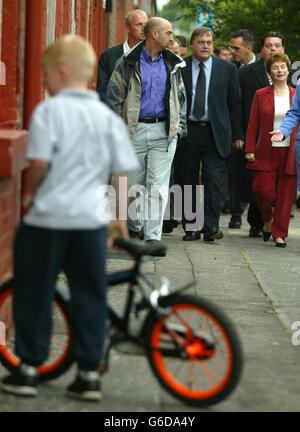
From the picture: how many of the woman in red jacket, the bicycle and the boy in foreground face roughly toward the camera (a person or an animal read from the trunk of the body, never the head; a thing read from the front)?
1

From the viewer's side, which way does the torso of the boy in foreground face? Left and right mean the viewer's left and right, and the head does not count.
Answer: facing away from the viewer and to the left of the viewer

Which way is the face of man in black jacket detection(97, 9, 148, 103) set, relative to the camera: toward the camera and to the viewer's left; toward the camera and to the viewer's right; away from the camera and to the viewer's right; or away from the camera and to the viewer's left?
toward the camera and to the viewer's right

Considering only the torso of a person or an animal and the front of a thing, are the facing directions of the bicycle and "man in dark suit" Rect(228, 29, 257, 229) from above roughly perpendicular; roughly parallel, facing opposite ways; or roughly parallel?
roughly perpendicular

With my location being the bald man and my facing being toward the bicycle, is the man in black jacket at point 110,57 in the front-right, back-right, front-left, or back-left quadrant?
back-right

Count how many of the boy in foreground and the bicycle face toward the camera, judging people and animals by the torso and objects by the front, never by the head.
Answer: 0
